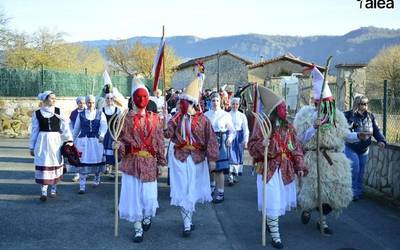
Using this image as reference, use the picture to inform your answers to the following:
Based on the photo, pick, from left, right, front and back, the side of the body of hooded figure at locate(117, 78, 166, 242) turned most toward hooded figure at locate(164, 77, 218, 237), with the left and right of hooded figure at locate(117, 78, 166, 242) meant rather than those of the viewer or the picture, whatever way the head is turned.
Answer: left

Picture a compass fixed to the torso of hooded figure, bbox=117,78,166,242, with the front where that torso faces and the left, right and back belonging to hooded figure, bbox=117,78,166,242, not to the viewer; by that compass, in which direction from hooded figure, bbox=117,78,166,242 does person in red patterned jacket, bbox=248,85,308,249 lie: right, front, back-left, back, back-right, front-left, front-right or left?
left

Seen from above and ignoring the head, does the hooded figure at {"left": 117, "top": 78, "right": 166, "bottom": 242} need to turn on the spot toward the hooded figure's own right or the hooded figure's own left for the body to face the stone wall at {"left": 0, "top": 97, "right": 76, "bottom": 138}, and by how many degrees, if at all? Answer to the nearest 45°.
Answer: approximately 180°

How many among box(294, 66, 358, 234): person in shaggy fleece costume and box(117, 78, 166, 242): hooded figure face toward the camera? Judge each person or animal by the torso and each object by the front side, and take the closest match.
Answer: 2

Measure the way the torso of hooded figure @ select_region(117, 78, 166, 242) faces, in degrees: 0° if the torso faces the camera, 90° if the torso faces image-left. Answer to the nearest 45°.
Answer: approximately 0°

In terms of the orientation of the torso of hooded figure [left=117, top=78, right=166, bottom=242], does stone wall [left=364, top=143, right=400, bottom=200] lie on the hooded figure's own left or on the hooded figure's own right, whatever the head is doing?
on the hooded figure's own left

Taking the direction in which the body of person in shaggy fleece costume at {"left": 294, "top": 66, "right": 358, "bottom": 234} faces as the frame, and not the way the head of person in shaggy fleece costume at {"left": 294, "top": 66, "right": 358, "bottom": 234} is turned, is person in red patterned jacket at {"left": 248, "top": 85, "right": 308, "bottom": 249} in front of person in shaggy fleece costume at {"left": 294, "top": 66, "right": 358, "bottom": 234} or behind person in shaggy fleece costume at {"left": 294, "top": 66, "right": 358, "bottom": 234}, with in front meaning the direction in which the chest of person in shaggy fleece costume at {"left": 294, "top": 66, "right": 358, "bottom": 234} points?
in front

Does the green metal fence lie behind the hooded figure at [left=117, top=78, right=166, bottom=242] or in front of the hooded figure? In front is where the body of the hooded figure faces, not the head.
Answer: behind

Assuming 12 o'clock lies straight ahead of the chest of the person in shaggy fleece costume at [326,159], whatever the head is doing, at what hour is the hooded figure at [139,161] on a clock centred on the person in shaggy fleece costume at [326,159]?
the hooded figure at [139,161] is roughly at 2 o'clock from the person in shaggy fleece costume at [326,159].

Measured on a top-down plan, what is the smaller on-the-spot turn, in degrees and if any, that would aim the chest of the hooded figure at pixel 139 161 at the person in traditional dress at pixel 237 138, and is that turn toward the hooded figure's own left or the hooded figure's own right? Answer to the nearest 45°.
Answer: approximately 135° to the hooded figure's own left

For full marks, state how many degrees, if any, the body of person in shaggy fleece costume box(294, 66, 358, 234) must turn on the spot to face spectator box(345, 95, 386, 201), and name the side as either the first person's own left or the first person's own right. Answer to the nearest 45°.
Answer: approximately 180°
